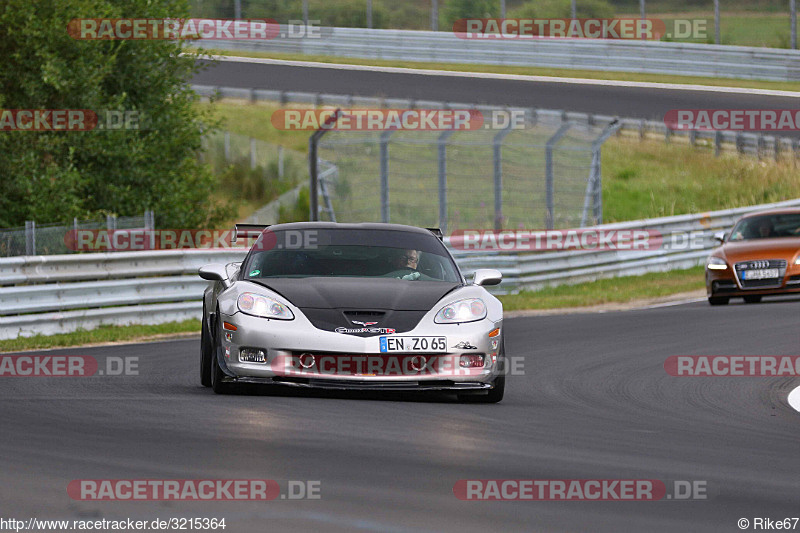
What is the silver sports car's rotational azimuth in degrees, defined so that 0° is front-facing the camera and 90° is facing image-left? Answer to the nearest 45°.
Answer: approximately 0°

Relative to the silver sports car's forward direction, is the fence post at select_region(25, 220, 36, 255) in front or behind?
behind

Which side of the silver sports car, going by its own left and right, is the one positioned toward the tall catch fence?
back

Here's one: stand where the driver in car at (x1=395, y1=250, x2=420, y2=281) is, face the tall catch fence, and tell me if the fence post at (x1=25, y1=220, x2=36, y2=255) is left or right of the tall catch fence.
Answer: left

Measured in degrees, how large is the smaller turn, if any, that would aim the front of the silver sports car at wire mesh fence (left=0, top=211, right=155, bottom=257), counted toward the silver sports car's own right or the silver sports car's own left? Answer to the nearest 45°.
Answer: approximately 135° to the silver sports car's own right

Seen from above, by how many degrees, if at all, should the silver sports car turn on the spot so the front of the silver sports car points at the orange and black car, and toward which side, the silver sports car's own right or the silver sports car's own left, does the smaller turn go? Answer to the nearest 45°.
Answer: approximately 135° to the silver sports car's own left

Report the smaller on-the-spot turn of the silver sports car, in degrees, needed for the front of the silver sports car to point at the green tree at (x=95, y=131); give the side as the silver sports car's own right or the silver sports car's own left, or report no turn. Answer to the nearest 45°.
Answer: approximately 180°

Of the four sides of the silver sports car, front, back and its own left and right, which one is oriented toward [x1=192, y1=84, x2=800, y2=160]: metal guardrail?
back

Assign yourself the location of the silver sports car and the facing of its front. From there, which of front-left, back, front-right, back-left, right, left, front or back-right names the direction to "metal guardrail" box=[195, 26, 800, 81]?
back

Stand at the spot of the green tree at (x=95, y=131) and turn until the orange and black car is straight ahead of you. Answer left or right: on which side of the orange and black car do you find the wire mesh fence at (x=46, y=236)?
right
